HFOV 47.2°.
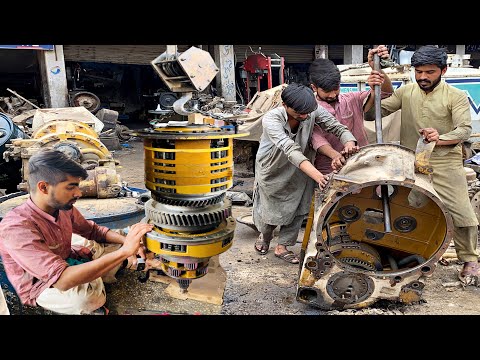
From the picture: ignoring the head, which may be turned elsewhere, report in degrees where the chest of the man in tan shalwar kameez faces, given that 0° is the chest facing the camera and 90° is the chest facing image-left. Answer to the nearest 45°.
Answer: approximately 45°

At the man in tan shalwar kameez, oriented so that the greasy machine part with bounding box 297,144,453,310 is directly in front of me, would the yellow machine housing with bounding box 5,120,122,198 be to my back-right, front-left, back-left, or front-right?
front-right

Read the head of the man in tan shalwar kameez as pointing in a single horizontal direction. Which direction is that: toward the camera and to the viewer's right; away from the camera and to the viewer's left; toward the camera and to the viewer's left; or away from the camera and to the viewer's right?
toward the camera and to the viewer's left

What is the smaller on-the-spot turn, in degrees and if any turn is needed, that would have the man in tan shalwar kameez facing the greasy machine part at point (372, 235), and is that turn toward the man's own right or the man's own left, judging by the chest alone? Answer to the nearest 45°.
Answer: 0° — they already face it

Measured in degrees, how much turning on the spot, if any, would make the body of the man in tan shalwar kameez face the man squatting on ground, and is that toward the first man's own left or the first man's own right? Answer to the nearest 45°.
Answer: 0° — they already face them

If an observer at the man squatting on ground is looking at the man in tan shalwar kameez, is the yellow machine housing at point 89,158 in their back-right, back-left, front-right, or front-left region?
front-left

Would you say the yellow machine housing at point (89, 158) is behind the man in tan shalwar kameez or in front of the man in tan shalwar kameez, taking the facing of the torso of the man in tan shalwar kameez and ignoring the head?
in front

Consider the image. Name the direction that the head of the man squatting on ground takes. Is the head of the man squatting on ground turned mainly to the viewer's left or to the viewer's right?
to the viewer's right
